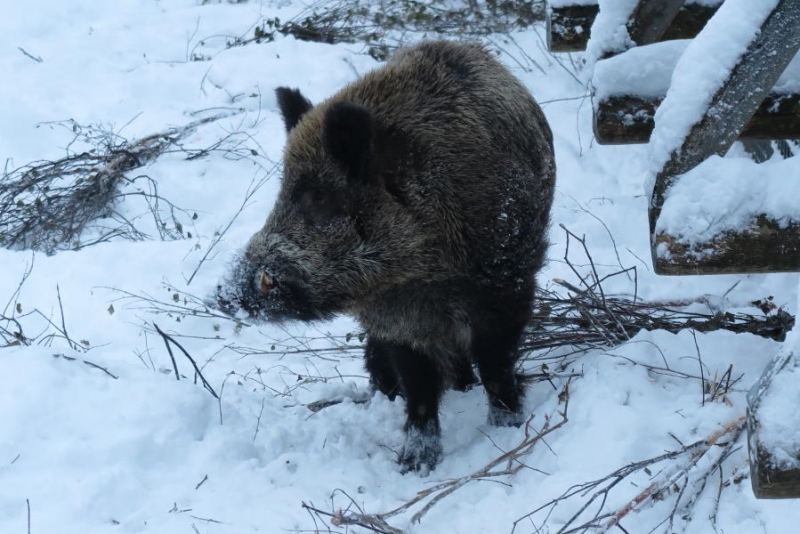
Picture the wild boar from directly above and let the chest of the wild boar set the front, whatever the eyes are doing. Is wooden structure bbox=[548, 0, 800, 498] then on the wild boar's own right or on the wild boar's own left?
on the wild boar's own left

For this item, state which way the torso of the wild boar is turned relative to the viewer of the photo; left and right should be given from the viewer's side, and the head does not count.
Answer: facing the viewer and to the left of the viewer

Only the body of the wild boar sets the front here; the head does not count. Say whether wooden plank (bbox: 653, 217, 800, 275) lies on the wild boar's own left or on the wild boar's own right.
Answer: on the wild boar's own left

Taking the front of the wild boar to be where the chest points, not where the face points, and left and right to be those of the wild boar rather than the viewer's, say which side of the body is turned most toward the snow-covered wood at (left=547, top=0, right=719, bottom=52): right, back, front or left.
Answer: back

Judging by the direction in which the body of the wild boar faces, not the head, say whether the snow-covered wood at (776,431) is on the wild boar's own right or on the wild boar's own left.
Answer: on the wild boar's own left

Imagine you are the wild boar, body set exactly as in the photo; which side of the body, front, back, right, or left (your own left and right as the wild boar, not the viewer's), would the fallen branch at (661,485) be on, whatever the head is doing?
left
